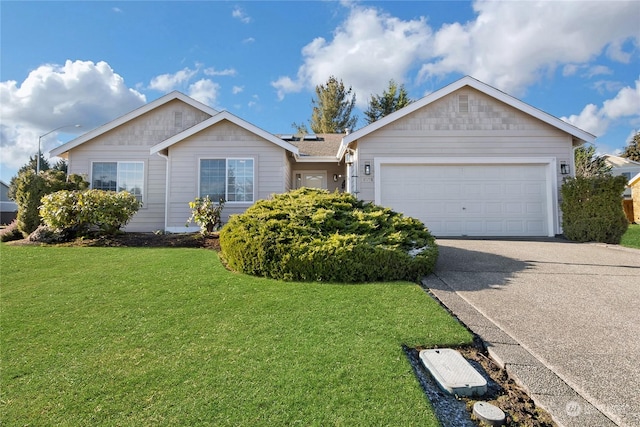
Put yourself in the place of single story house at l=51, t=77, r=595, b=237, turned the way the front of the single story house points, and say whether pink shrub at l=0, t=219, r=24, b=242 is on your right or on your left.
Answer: on your right

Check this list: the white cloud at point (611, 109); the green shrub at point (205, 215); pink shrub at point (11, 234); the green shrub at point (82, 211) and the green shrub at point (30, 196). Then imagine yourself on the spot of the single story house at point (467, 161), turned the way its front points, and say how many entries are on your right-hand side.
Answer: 4

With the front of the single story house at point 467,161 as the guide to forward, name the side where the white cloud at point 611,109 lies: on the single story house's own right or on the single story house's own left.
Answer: on the single story house's own left

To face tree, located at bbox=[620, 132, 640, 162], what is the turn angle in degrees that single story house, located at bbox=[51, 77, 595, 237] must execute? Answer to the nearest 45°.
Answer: approximately 135° to its left

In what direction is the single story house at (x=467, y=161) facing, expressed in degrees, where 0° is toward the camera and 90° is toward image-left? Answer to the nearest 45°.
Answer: approximately 0°

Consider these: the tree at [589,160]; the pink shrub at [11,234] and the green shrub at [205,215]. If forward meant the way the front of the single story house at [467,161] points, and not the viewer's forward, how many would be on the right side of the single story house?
2

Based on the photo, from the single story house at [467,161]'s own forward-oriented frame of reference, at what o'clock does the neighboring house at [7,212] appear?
The neighboring house is roughly at 4 o'clock from the single story house.

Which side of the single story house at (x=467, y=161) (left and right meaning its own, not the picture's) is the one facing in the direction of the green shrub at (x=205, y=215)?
right

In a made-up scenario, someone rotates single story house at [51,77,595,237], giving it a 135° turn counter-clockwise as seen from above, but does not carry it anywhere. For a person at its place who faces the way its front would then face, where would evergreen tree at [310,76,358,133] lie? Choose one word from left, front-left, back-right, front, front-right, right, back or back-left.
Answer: front-left
